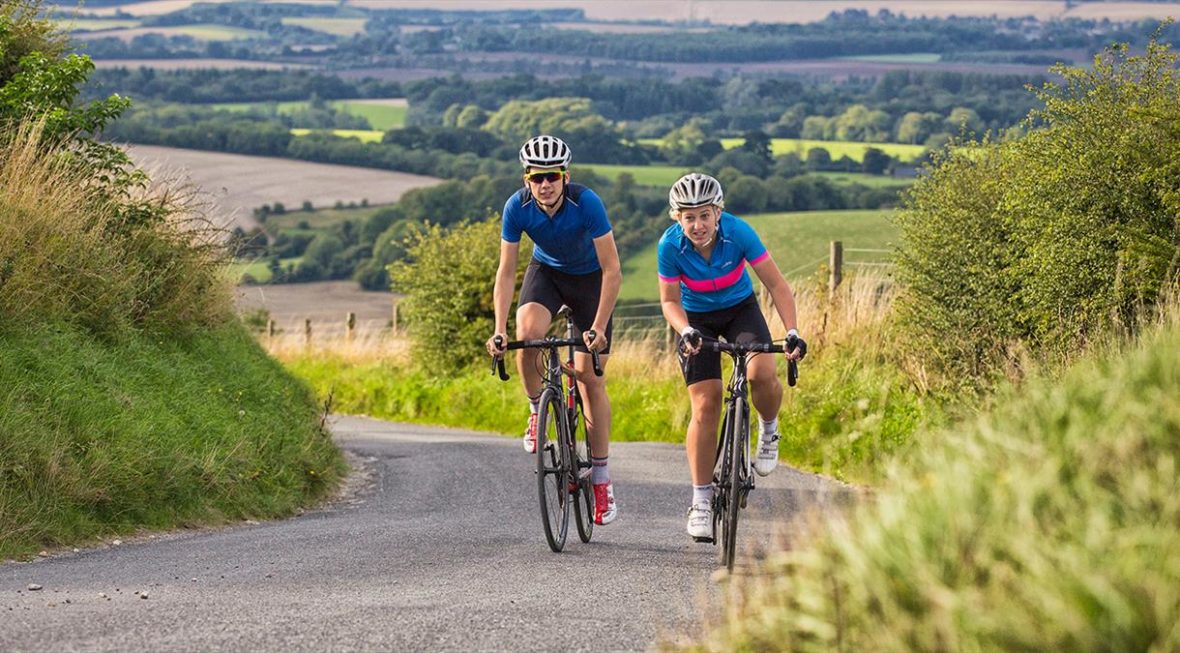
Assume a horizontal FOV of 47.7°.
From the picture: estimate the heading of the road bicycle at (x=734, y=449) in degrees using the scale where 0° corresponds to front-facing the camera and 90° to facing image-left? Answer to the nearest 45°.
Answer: approximately 0°

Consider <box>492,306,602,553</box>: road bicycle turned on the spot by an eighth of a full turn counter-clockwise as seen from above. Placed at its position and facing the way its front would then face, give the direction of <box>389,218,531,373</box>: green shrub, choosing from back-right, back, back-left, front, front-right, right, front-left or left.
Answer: back-left

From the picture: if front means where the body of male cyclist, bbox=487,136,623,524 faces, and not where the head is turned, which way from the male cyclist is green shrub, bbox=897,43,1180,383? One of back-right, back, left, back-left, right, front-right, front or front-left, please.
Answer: back-left

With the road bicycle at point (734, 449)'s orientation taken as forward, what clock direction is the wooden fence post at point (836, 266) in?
The wooden fence post is roughly at 6 o'clock from the road bicycle.

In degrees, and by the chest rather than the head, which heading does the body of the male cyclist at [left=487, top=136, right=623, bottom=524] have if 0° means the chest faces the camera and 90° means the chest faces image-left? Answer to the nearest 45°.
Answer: approximately 0°

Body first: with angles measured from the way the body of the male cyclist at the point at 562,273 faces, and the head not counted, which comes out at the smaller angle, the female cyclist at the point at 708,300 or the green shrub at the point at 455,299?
the female cyclist
